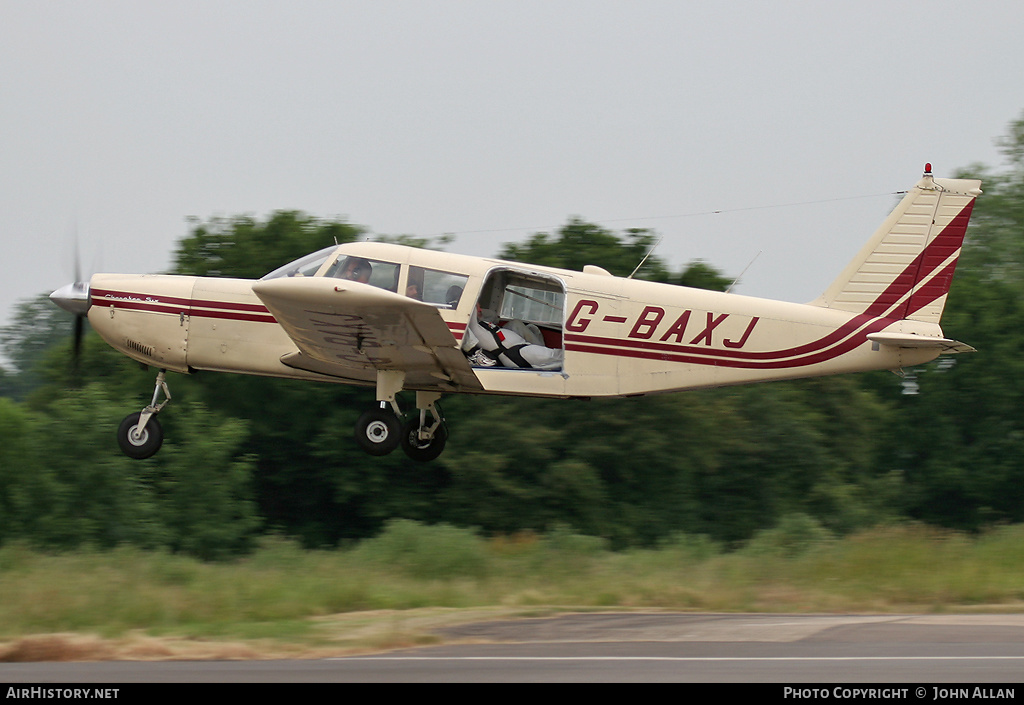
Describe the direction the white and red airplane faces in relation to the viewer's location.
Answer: facing to the left of the viewer
